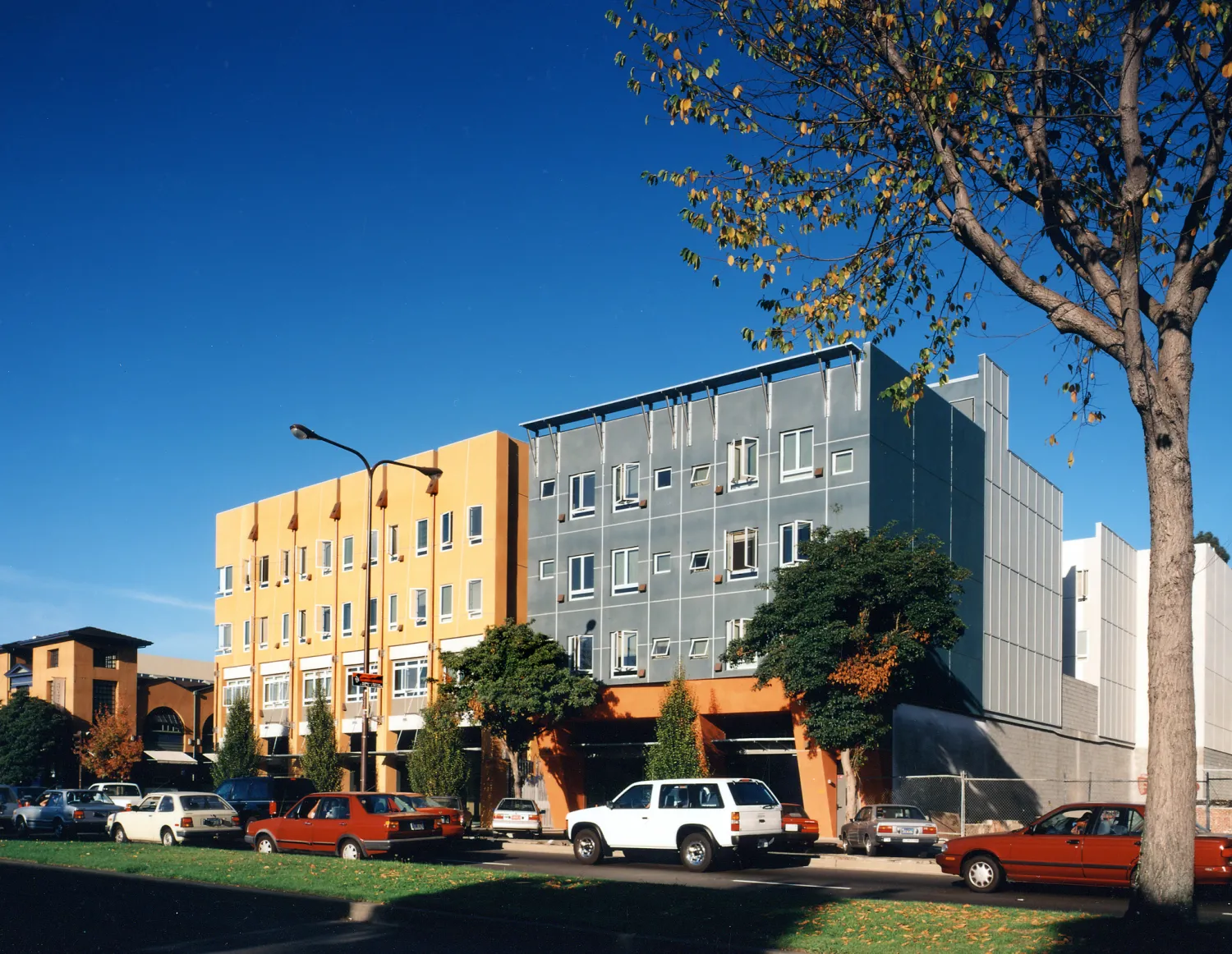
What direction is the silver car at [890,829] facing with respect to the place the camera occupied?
facing away from the viewer and to the left of the viewer

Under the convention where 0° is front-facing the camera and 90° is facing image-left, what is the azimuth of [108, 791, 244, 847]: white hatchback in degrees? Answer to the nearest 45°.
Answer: approximately 135°

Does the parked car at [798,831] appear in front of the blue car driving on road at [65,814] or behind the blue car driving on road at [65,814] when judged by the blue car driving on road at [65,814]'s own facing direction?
behind

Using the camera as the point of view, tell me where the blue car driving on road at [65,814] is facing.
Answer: facing away from the viewer and to the left of the viewer

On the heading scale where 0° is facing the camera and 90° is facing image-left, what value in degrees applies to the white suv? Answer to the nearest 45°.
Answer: approximately 135°

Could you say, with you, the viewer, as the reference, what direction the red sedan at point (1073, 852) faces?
facing to the left of the viewer

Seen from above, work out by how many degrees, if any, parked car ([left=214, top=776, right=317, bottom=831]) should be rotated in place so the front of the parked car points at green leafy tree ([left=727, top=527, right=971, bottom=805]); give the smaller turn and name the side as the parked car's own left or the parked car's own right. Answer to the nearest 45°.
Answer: approximately 180°
